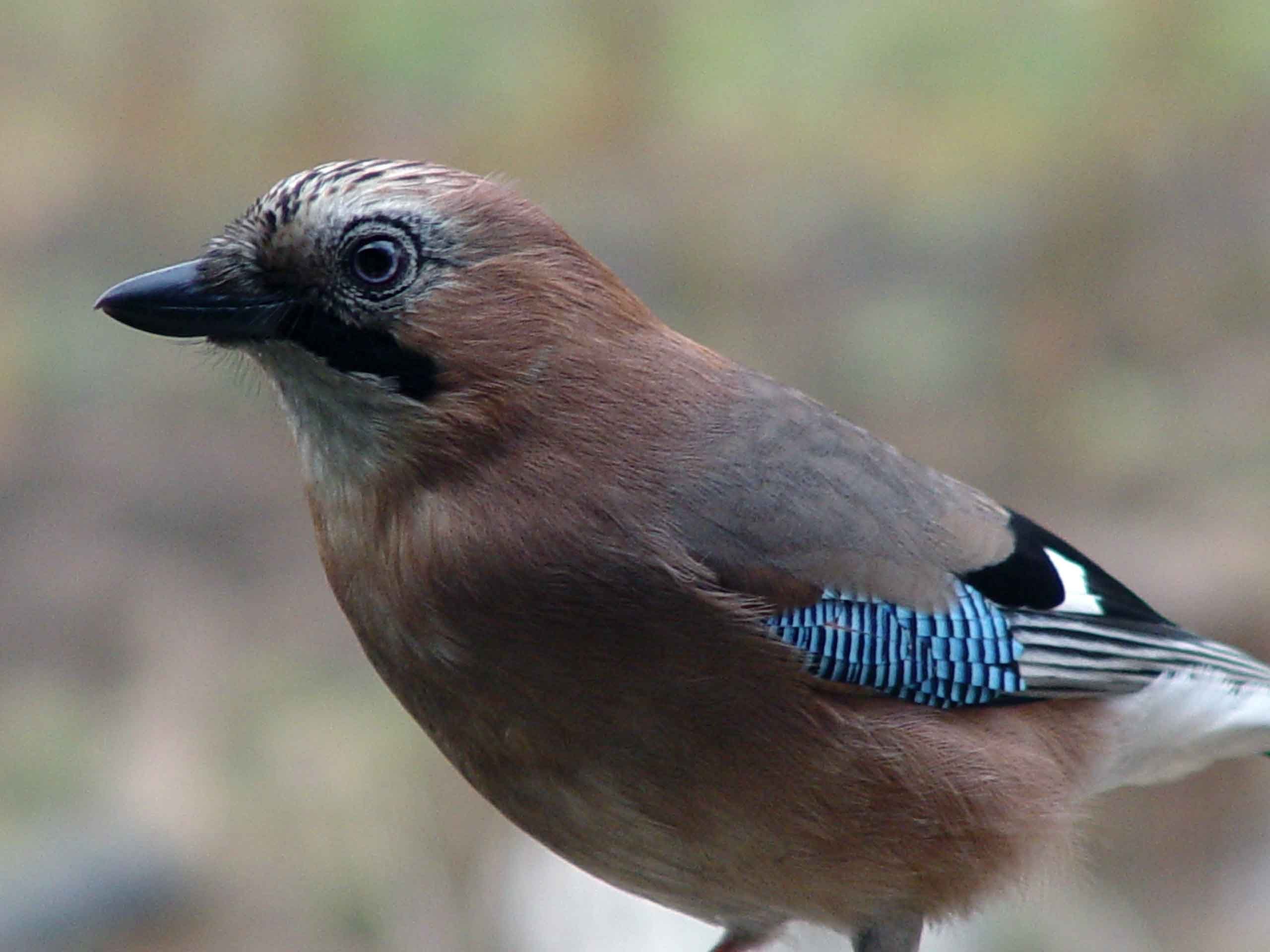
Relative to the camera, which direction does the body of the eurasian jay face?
to the viewer's left
